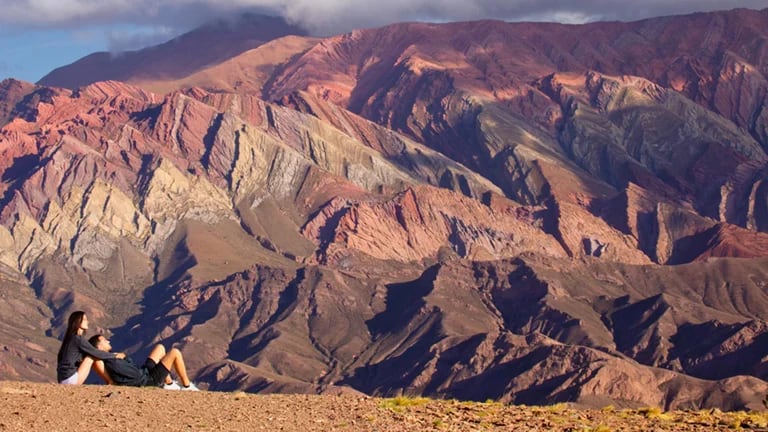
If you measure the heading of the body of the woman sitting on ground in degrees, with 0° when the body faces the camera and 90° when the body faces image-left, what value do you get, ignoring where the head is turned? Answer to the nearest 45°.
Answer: approximately 270°
